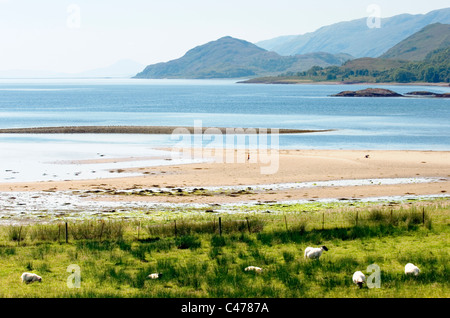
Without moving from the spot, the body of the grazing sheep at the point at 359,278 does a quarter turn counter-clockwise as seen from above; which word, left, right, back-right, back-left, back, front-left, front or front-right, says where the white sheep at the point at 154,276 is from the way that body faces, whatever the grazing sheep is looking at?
back

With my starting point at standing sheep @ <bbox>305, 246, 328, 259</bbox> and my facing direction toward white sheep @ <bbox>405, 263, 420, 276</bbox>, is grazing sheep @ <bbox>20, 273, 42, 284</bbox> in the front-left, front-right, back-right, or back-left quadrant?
back-right

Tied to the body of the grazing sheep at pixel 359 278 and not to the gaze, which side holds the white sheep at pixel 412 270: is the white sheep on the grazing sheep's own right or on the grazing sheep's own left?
on the grazing sheep's own left

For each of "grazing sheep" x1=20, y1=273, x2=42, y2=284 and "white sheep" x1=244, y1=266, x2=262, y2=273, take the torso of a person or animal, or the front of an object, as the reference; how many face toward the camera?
0

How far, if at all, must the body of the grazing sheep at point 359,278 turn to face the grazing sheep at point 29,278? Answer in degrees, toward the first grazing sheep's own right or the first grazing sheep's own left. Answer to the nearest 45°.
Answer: approximately 90° to the first grazing sheep's own right
